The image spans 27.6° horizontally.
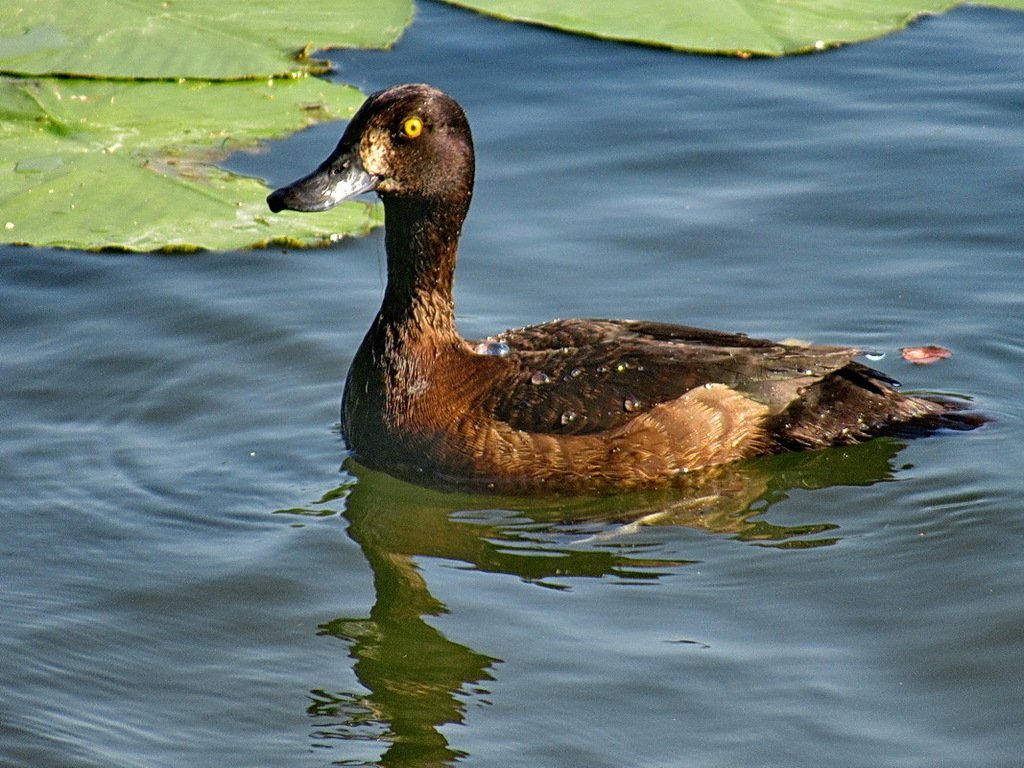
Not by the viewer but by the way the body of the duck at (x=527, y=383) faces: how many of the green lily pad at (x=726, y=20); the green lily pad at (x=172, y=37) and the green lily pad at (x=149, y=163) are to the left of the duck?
0

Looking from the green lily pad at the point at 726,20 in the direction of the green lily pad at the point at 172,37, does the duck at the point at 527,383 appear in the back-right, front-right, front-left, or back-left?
front-left

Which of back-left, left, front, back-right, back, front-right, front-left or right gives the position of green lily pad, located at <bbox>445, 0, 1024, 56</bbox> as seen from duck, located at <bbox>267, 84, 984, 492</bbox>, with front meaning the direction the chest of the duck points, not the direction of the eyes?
right

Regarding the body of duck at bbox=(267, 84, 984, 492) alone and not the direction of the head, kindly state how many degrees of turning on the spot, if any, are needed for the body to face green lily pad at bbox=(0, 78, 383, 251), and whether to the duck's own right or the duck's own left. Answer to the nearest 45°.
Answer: approximately 45° to the duck's own right

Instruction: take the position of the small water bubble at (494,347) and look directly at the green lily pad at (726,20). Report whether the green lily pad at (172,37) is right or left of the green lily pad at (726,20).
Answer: left

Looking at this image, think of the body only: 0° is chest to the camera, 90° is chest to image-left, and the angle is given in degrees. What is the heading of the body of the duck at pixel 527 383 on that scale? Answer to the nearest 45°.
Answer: approximately 90°

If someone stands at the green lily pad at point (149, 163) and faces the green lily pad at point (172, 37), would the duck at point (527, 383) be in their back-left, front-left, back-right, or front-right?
back-right

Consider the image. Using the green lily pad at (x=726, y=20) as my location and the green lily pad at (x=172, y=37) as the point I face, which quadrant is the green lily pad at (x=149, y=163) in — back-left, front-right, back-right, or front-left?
front-left

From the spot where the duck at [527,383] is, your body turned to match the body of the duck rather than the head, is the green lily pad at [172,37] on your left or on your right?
on your right
